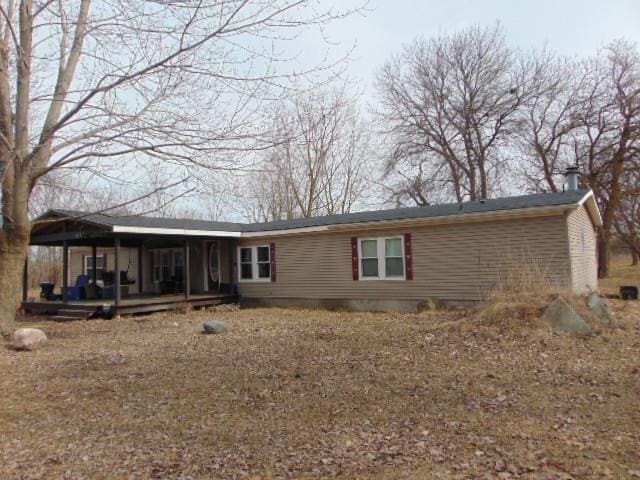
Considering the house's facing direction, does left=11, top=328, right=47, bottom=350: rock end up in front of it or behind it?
in front

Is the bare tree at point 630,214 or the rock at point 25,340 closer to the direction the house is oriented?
the rock

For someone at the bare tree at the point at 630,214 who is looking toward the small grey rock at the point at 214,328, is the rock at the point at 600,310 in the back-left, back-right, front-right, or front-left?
front-left

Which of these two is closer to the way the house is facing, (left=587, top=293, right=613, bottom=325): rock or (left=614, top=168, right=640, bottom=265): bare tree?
the rock

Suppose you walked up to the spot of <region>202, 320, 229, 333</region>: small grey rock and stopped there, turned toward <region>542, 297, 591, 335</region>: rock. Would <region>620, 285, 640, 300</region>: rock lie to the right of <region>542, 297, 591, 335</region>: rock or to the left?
left

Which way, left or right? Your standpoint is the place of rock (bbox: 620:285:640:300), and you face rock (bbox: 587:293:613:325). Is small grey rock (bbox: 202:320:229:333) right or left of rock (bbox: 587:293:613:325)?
right

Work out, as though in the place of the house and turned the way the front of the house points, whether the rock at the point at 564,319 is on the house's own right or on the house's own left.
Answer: on the house's own left

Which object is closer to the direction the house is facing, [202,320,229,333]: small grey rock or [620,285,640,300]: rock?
the small grey rock

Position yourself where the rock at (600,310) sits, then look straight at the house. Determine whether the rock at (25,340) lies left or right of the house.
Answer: left

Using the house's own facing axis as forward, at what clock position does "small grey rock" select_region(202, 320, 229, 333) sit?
The small grey rock is roughly at 12 o'clock from the house.

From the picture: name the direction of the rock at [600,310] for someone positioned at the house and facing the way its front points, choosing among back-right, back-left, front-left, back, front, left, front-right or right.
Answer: left

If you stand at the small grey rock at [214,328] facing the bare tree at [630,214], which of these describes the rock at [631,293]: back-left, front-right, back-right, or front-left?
front-right

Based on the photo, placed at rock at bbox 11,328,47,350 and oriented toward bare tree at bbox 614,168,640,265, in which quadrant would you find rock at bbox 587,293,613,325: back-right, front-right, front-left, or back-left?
front-right
